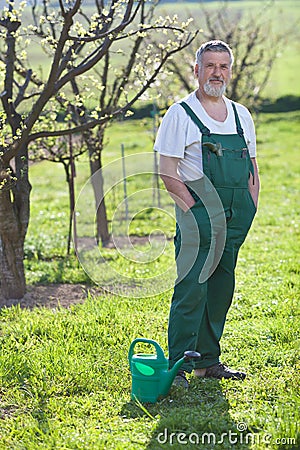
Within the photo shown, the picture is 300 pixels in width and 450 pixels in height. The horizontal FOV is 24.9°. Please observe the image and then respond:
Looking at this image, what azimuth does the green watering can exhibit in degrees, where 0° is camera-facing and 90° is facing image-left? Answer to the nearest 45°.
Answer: approximately 270°

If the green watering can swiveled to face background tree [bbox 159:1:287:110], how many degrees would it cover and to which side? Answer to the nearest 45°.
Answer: approximately 90° to its left

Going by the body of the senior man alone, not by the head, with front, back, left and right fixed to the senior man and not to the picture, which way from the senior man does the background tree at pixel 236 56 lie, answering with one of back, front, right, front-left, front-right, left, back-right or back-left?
back-left

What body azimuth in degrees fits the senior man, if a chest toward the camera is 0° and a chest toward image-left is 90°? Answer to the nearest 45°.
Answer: approximately 315°
